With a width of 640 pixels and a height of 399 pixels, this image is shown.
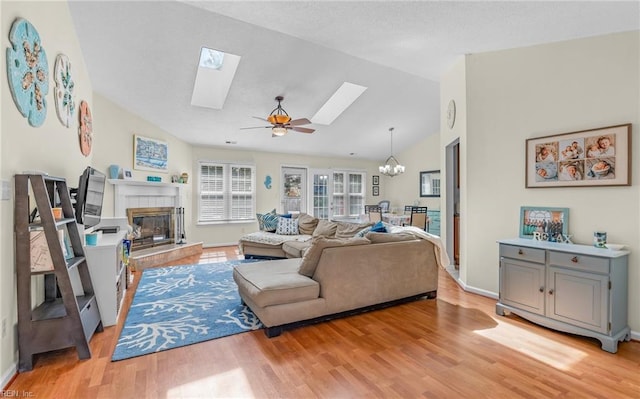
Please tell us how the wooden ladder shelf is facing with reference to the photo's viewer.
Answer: facing to the right of the viewer

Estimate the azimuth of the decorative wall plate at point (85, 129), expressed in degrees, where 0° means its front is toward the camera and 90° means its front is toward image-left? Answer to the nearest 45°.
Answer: approximately 270°

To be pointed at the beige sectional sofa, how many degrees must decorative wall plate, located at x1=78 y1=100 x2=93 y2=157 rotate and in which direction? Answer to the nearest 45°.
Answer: approximately 45° to its right

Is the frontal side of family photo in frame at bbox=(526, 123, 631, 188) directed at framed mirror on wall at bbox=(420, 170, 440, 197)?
no

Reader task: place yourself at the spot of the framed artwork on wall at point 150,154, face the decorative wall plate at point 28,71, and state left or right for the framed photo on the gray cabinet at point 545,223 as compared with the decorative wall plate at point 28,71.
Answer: left

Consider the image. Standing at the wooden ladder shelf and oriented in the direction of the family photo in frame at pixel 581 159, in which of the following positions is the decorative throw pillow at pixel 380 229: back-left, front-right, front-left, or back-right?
front-left

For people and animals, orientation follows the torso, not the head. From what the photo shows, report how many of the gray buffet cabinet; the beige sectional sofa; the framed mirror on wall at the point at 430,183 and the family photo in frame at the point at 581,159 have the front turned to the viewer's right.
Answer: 0

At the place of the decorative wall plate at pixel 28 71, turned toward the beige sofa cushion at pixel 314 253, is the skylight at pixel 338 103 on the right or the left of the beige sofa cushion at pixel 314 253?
left

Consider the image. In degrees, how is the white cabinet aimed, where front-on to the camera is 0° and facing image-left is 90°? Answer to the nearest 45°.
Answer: approximately 270°

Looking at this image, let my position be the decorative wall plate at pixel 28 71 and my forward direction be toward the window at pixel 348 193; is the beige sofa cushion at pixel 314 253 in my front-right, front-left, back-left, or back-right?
front-right

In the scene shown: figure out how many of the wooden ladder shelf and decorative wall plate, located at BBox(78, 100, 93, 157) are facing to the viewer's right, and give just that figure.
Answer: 2

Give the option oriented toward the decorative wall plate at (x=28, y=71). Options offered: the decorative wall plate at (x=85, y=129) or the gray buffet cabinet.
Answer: the gray buffet cabinet

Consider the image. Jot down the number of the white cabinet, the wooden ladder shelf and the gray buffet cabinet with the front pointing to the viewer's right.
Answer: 2

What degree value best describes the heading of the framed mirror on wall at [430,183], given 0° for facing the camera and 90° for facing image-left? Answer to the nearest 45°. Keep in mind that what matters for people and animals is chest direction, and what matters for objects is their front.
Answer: approximately 45°

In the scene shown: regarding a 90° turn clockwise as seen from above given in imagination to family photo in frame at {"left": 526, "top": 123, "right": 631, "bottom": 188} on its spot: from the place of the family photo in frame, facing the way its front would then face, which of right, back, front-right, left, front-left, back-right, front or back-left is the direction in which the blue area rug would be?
left

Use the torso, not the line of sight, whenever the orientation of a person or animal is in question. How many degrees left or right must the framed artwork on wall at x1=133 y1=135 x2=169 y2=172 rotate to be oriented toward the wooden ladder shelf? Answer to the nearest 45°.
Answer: approximately 45° to its right

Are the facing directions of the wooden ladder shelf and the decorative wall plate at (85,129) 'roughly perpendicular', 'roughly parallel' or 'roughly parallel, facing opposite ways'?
roughly parallel

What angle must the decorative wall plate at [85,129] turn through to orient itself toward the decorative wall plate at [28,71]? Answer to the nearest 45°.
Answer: approximately 90° to its right
